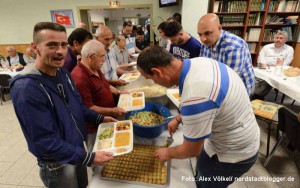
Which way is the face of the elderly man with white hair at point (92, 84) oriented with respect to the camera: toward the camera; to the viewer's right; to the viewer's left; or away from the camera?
to the viewer's right

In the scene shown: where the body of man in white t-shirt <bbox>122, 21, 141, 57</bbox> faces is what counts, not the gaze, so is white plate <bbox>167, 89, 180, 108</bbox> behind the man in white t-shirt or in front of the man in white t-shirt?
in front

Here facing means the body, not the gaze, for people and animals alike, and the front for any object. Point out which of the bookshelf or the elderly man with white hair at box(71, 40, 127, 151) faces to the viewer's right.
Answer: the elderly man with white hair

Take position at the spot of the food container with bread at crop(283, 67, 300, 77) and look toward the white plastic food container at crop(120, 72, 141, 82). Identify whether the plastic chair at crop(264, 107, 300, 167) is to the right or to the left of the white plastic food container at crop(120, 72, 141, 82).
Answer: left

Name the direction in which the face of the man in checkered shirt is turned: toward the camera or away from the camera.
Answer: toward the camera

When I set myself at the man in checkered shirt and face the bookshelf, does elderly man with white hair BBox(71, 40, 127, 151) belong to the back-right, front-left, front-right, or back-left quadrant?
back-left

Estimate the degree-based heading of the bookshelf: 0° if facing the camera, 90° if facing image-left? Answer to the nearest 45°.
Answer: approximately 0°

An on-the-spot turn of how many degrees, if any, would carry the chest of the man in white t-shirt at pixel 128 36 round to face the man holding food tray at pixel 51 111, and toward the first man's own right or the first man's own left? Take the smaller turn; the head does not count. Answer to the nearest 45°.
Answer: approximately 45° to the first man's own right

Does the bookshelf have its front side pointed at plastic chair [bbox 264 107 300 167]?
yes

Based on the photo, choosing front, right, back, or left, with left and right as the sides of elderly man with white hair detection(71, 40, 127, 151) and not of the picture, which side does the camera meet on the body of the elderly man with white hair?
right

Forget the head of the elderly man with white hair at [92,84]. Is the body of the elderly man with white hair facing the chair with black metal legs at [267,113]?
yes

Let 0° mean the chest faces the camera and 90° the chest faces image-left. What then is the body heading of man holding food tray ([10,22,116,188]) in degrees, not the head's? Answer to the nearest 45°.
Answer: approximately 315°

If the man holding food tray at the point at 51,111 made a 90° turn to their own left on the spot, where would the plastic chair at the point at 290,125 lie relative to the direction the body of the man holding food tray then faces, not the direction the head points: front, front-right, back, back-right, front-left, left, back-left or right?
front-right

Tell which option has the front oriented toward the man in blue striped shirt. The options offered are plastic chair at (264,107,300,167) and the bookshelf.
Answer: the bookshelf

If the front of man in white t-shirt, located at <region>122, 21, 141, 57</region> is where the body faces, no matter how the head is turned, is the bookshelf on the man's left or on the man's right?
on the man's left

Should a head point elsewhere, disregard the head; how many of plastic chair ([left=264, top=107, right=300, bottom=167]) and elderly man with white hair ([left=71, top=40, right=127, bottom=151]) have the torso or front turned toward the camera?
0

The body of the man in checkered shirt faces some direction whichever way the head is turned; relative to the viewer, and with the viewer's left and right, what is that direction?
facing the viewer and to the left of the viewer

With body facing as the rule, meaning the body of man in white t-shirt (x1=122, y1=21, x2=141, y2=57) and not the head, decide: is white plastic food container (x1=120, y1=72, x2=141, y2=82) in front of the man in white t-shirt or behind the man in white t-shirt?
in front

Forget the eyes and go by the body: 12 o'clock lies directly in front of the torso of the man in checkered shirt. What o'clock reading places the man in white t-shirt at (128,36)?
The man in white t-shirt is roughly at 3 o'clock from the man in checkered shirt.
